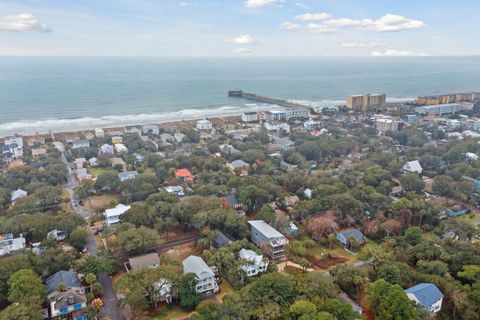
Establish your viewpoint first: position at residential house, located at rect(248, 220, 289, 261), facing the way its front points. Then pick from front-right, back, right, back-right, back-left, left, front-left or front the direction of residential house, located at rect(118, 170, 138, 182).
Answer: back

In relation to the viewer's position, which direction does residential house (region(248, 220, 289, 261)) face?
facing the viewer and to the right of the viewer

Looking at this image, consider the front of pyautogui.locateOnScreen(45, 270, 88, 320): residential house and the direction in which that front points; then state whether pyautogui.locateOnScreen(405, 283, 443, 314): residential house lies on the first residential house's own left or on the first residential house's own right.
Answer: on the first residential house's own left

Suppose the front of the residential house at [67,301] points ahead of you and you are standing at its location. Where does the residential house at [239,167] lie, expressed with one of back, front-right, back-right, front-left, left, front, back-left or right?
back-left

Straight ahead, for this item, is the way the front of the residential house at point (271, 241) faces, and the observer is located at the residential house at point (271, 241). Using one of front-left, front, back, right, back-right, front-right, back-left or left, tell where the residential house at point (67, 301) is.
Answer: right

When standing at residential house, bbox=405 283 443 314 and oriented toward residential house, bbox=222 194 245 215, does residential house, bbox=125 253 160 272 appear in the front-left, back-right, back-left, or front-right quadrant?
front-left

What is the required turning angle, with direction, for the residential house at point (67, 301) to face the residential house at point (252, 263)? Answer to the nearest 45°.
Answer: approximately 90° to its left

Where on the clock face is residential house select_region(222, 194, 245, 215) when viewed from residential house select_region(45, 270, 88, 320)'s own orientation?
residential house select_region(222, 194, 245, 215) is roughly at 8 o'clock from residential house select_region(45, 270, 88, 320).

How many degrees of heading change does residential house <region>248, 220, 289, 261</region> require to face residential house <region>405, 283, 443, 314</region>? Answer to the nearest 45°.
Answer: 0° — it already faces it

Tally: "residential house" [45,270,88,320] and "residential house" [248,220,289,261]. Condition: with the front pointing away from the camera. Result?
0

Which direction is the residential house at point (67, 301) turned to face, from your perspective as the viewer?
facing the viewer

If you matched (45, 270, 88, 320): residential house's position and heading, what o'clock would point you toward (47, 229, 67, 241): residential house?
(47, 229, 67, 241): residential house is roughly at 6 o'clock from (45, 270, 88, 320): residential house.

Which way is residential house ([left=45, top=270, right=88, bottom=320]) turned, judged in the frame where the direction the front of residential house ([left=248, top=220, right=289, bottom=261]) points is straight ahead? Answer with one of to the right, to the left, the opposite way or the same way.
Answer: the same way

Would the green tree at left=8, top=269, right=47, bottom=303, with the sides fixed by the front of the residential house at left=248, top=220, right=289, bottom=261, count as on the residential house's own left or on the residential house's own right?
on the residential house's own right

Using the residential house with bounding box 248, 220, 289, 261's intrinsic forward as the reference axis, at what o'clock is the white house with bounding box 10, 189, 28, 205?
The white house is roughly at 5 o'clock from the residential house.

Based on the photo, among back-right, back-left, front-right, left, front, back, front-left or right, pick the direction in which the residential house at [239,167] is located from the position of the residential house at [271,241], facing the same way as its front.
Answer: back-left
